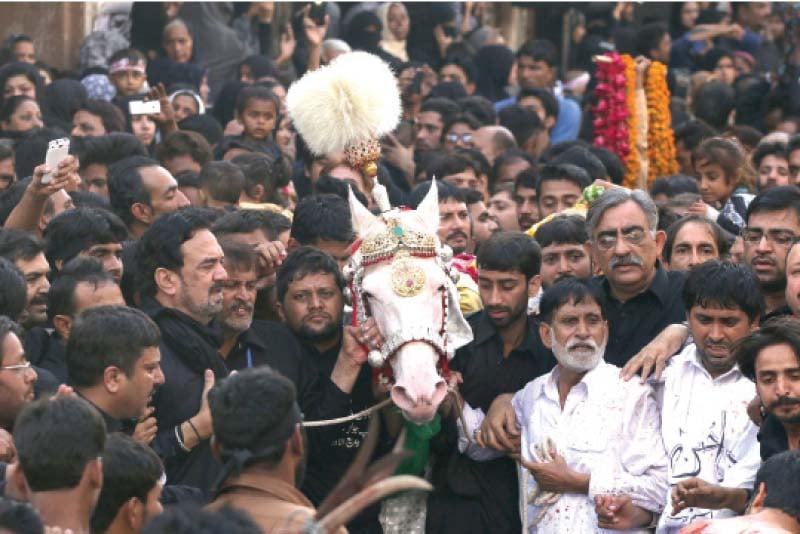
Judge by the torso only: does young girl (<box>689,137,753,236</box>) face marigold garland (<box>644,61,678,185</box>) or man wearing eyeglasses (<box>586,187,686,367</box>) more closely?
the man wearing eyeglasses

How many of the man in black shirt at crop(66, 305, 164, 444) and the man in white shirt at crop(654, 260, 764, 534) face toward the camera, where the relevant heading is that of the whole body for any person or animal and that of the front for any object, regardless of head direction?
1

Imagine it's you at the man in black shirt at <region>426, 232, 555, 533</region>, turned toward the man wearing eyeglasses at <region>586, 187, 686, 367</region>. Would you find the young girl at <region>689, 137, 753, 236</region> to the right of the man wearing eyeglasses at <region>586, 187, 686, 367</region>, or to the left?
left

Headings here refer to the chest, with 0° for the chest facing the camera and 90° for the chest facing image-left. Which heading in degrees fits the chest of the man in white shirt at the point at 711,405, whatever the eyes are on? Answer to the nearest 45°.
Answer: approximately 0°

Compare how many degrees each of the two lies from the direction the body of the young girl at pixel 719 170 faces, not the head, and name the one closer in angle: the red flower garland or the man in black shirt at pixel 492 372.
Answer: the man in black shirt

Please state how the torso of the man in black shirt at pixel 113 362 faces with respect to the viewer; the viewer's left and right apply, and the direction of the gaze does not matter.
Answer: facing to the right of the viewer

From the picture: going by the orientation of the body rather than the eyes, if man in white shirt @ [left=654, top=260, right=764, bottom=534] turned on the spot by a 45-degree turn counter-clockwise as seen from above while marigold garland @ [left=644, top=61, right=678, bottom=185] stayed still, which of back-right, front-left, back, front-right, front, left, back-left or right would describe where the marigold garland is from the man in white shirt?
back-left
